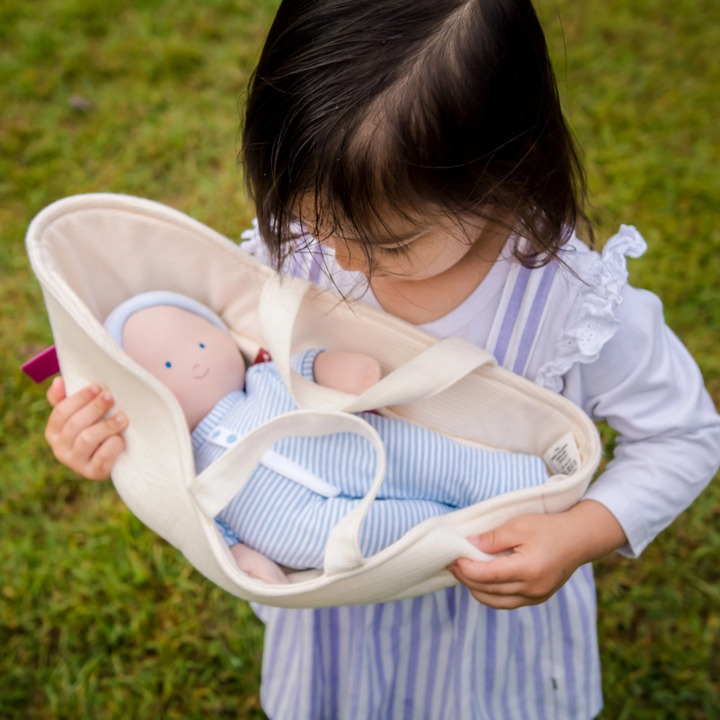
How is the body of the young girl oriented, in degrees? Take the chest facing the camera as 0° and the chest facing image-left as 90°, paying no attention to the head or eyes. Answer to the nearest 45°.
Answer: approximately 45°

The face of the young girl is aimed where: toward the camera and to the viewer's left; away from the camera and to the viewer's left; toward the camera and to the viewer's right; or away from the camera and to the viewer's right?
toward the camera and to the viewer's left
